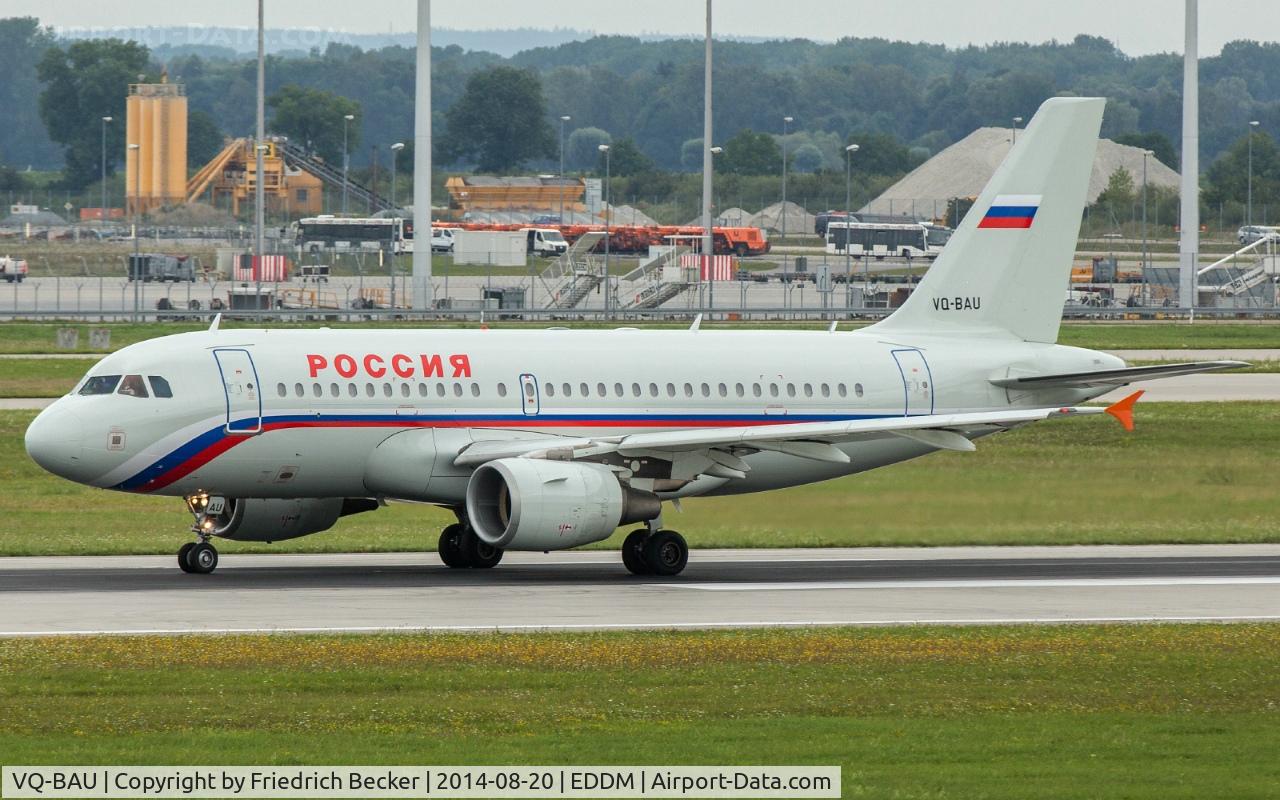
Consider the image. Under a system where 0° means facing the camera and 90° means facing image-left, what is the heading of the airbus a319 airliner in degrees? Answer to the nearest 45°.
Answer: approximately 45°
